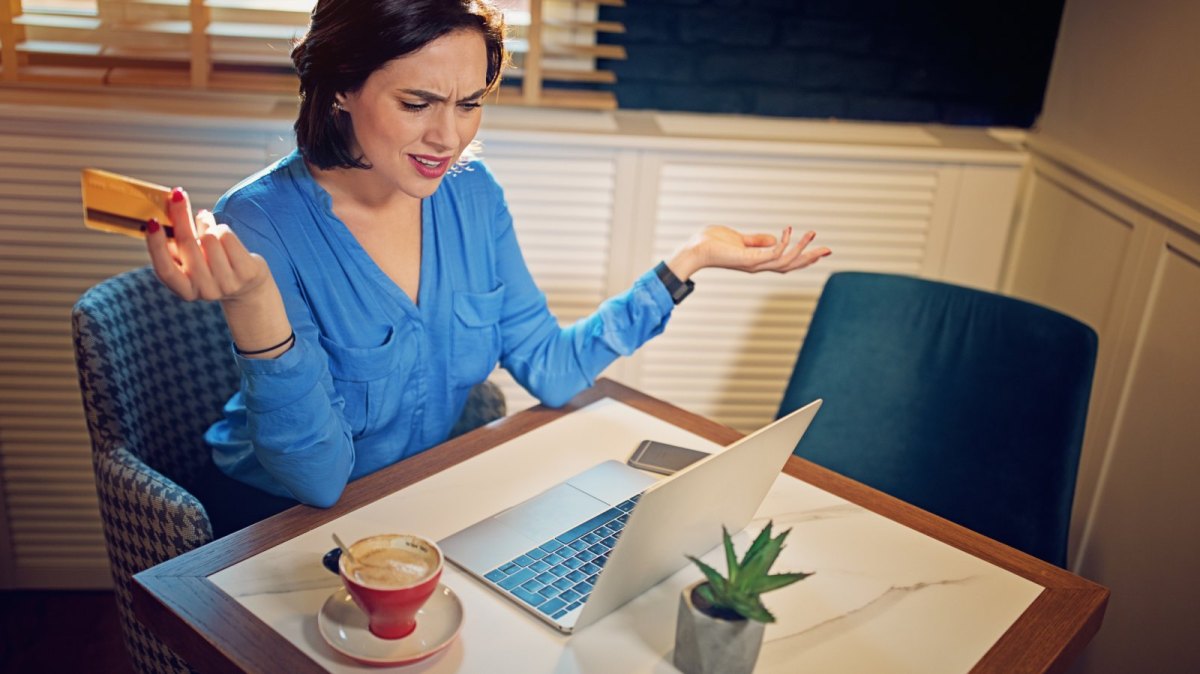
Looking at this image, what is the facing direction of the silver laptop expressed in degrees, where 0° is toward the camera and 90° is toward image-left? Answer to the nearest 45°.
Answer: approximately 135°

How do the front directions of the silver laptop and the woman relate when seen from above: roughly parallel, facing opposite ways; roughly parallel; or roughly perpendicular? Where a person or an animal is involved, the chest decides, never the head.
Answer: roughly parallel, facing opposite ways

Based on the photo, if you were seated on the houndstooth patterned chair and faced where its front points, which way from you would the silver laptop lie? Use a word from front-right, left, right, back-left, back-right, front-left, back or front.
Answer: front

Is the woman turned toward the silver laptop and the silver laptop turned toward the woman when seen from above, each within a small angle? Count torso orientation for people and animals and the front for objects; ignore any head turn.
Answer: yes

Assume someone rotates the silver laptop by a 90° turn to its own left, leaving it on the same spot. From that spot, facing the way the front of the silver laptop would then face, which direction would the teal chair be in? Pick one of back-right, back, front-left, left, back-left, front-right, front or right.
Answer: back

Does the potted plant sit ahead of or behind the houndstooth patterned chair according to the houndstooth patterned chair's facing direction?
ahead

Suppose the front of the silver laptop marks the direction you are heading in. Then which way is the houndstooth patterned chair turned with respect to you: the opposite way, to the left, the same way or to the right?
the opposite way

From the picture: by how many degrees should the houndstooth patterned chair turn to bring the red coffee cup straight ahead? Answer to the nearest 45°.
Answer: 0° — it already faces it

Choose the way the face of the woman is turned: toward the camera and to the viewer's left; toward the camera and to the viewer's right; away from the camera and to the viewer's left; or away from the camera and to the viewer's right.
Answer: toward the camera and to the viewer's right

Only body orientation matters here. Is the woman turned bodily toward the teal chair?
no

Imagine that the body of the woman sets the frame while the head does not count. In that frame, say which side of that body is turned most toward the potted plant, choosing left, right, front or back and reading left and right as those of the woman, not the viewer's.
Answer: front

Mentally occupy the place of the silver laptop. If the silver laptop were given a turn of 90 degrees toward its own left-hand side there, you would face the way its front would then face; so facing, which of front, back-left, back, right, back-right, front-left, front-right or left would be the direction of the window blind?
right

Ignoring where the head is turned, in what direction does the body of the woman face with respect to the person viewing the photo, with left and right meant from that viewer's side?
facing the viewer and to the right of the viewer

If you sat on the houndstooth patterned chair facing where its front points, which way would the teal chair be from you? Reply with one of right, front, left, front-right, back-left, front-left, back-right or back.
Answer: front-left
